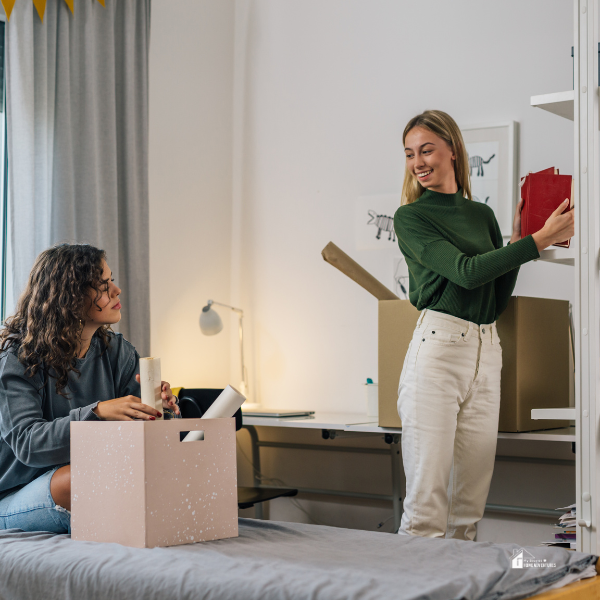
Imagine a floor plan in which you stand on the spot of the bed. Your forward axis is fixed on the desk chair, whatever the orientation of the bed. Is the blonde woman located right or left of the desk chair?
right

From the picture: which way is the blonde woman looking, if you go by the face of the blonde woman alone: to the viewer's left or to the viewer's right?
to the viewer's left

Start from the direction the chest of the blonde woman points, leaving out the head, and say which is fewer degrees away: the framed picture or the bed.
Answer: the bed

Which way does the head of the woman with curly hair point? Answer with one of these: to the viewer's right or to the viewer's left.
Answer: to the viewer's right

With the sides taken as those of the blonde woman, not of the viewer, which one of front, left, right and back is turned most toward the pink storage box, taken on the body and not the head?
right

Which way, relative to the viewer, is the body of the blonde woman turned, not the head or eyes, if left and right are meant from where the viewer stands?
facing the viewer and to the right of the viewer

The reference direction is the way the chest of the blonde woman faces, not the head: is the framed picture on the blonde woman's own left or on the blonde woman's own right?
on the blonde woman's own left

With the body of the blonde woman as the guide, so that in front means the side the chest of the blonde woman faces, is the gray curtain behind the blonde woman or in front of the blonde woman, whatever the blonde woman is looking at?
behind
